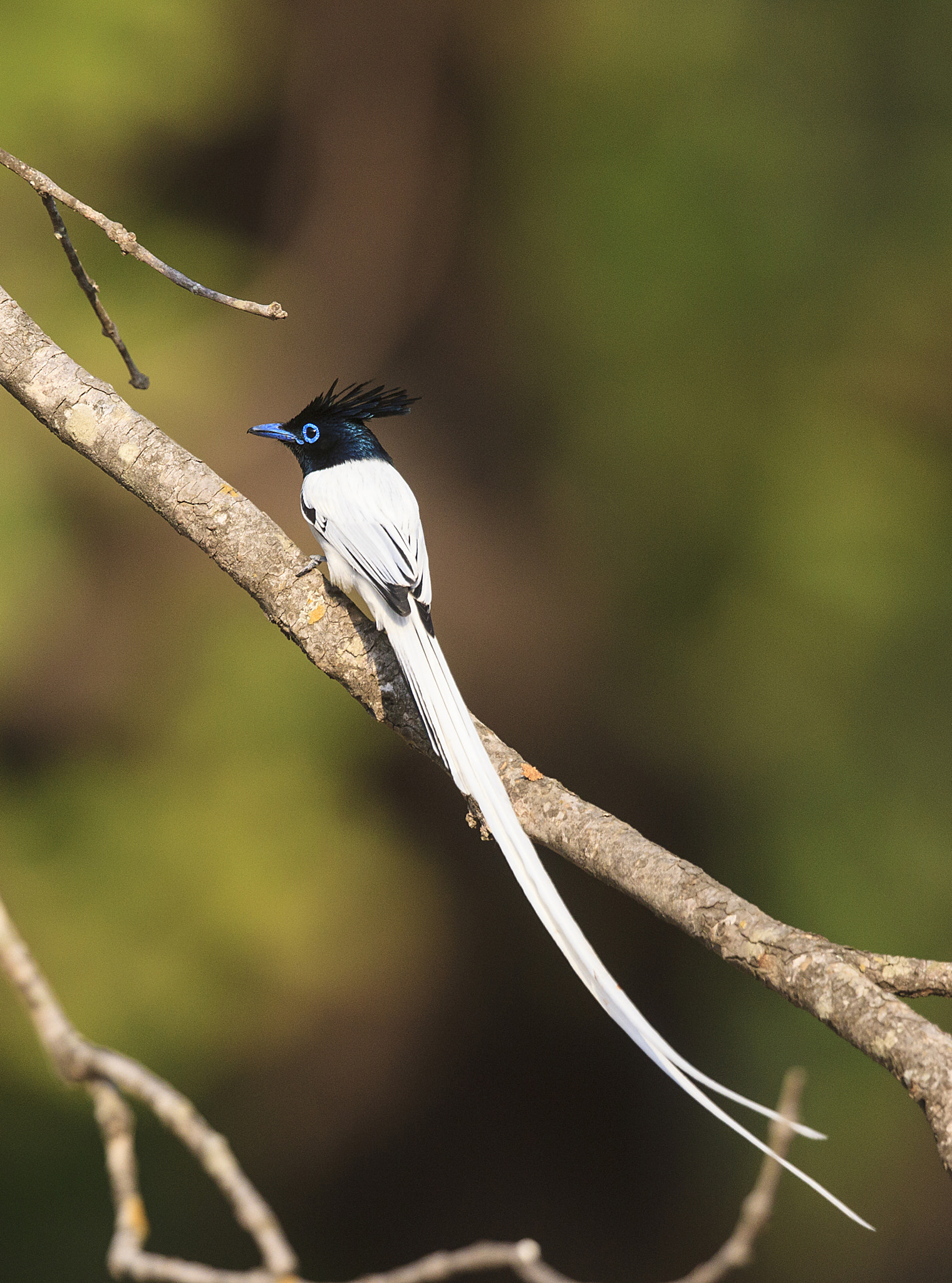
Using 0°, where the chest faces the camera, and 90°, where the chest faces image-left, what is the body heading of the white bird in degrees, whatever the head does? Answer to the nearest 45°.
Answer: approximately 135°

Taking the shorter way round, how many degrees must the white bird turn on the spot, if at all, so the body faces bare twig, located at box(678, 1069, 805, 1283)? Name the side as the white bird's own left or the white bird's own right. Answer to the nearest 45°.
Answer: approximately 90° to the white bird's own right

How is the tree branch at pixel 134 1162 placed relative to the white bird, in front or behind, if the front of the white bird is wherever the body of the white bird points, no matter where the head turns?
behind
